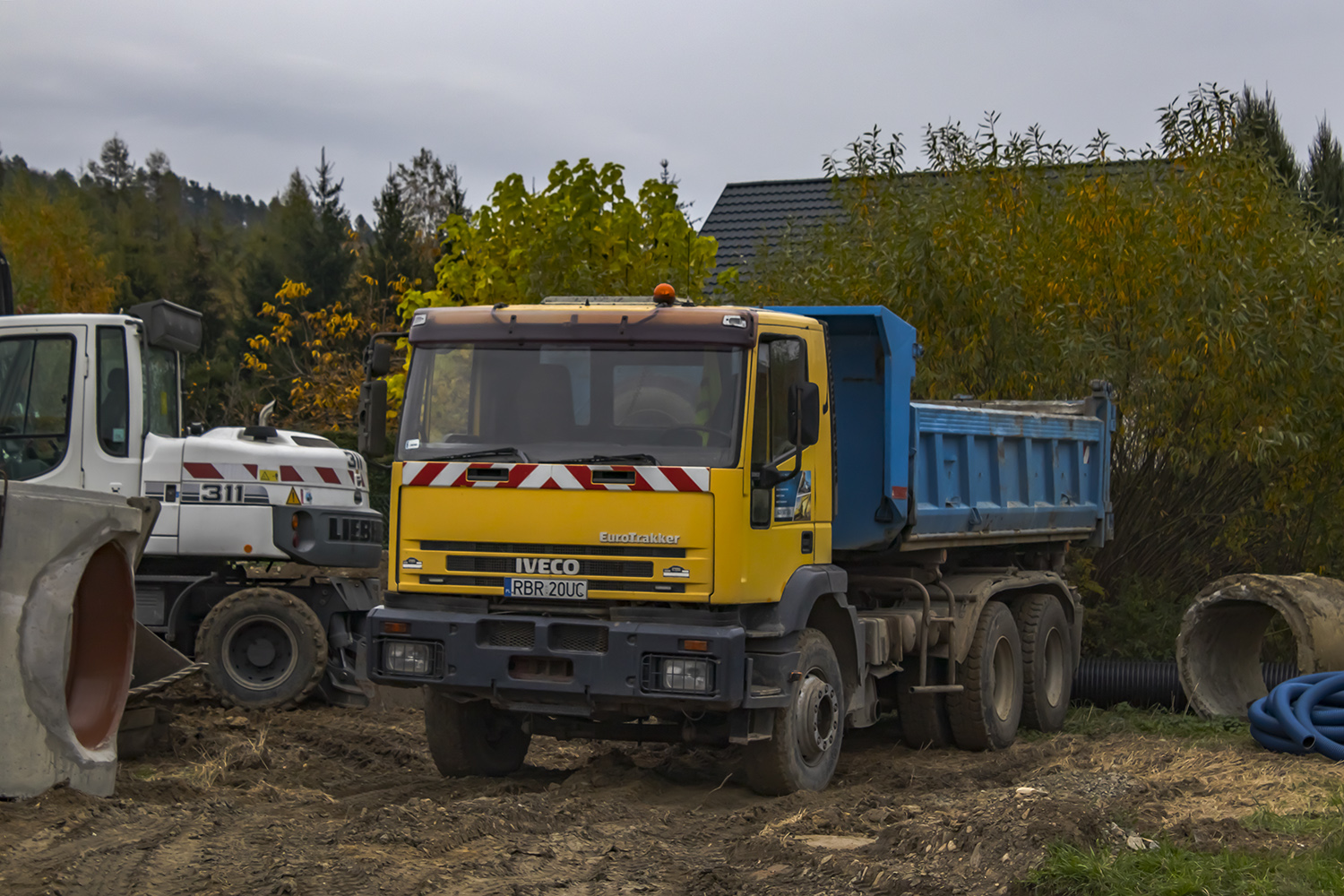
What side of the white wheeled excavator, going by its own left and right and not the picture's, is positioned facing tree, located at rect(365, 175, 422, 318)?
right

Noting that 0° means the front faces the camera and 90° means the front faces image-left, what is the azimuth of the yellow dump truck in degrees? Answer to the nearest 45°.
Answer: approximately 45°

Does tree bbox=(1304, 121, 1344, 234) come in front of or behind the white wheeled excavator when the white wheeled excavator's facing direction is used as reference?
behind

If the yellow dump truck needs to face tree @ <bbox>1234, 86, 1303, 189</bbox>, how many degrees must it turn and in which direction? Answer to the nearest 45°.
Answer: approximately 180°

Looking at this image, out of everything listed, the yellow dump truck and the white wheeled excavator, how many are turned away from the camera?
0

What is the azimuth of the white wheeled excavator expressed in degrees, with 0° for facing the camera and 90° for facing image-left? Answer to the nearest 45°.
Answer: approximately 90°

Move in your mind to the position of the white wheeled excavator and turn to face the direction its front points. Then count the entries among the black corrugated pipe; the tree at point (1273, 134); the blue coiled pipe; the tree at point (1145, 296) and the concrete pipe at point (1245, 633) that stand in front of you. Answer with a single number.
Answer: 0

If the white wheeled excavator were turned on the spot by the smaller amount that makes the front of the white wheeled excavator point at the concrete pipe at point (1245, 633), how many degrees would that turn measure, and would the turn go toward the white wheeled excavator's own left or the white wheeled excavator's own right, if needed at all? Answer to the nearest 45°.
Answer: approximately 180°

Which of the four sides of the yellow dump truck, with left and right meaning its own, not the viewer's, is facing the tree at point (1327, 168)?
back

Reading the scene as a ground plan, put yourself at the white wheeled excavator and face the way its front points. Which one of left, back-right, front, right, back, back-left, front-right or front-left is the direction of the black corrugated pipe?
back

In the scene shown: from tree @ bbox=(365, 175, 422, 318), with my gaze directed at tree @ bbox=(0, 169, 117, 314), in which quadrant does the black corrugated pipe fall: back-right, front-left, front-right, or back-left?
back-left

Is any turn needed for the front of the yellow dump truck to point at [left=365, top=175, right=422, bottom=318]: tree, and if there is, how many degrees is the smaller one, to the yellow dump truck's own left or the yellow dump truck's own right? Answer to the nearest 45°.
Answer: approximately 135° to the yellow dump truck's own right

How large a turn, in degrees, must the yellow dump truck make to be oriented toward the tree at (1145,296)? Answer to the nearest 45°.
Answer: approximately 180°

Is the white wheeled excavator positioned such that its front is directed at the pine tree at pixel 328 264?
no

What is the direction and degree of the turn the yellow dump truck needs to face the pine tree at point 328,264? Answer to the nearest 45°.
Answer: approximately 135° to its right

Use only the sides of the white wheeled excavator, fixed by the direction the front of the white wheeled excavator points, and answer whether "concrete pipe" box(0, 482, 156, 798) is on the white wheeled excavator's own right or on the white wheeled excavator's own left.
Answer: on the white wheeled excavator's own left
